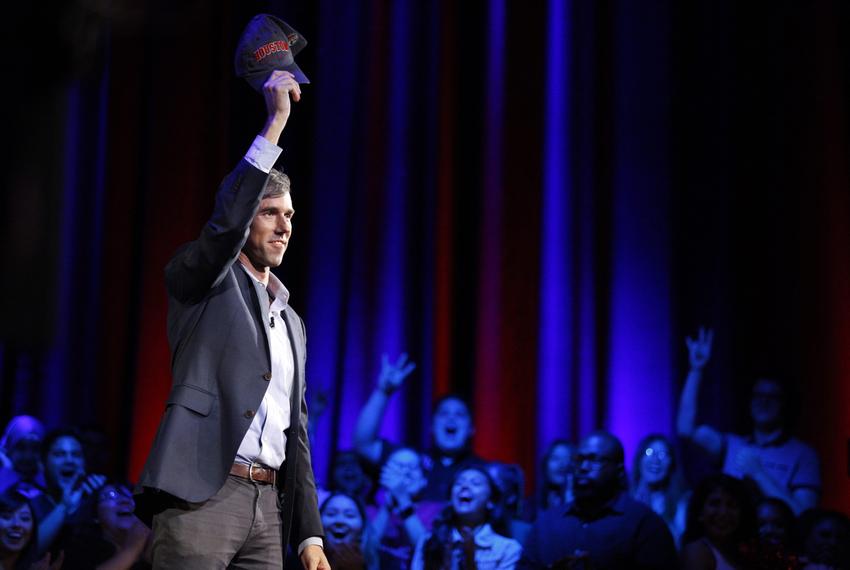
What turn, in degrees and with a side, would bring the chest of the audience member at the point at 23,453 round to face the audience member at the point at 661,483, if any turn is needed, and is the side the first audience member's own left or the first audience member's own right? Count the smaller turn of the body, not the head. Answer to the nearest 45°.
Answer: approximately 45° to the first audience member's own left

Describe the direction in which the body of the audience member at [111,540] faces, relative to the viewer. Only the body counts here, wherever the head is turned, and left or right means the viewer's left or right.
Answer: facing the viewer and to the right of the viewer

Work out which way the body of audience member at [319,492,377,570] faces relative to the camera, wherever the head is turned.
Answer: toward the camera

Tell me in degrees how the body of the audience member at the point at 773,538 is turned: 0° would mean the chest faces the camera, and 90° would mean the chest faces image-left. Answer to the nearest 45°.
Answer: approximately 45°

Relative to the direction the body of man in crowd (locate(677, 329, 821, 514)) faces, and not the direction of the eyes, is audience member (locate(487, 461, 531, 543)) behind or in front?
in front

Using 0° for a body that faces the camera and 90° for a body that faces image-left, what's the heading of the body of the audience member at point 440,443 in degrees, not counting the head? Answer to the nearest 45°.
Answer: approximately 0°

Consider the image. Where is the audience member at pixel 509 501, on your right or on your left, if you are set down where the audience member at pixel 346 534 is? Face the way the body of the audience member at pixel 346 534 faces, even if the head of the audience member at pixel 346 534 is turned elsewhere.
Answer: on your left

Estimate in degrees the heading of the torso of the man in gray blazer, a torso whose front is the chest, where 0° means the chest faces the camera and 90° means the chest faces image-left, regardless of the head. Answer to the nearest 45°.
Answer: approximately 315°

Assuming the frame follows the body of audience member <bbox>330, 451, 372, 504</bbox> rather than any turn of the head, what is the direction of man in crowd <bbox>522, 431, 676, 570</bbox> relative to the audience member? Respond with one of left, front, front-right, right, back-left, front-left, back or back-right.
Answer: front-left

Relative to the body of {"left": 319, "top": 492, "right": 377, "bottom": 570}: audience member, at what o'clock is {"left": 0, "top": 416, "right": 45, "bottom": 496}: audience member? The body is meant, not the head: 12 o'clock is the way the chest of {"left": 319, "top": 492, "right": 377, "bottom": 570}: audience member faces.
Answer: {"left": 0, "top": 416, "right": 45, "bottom": 496}: audience member is roughly at 4 o'clock from {"left": 319, "top": 492, "right": 377, "bottom": 570}: audience member.

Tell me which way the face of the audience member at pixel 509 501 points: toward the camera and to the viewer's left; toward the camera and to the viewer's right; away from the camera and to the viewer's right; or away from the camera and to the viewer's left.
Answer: toward the camera and to the viewer's left

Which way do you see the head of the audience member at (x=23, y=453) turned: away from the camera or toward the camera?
toward the camera

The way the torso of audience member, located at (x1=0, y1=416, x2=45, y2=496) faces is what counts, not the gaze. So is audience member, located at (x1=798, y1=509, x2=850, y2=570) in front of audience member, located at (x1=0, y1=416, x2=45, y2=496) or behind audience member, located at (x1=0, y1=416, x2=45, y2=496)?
in front
